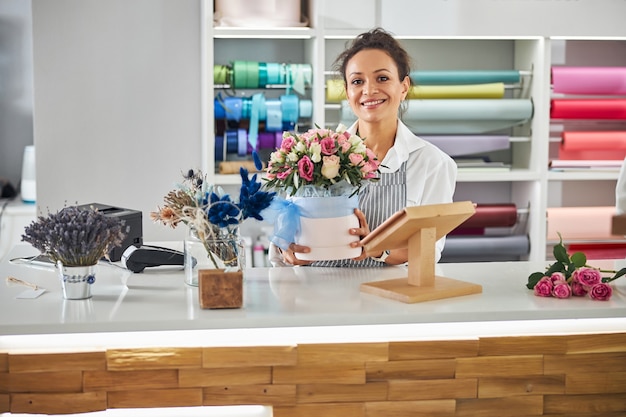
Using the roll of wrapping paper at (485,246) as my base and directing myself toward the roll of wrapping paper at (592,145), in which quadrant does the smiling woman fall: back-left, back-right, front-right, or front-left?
back-right

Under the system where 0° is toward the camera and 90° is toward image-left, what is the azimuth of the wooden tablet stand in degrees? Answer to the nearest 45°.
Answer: approximately 135°

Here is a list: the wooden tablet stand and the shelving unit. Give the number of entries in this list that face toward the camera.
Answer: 1

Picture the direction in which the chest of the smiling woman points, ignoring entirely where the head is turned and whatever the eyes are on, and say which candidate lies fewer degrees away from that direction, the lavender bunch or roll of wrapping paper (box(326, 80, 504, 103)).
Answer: the lavender bunch

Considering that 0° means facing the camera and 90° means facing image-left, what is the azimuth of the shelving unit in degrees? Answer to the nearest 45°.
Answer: approximately 0°

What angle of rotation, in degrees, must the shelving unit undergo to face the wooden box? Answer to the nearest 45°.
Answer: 0° — it already faces it
